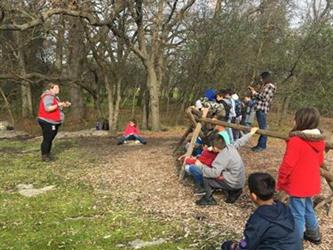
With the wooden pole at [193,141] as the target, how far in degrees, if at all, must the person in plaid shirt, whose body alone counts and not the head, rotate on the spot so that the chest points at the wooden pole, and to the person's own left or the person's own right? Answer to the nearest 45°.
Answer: approximately 45° to the person's own left

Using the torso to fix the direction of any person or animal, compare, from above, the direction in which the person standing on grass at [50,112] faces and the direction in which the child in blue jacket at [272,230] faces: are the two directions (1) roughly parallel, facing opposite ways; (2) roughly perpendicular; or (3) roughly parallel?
roughly perpendicular

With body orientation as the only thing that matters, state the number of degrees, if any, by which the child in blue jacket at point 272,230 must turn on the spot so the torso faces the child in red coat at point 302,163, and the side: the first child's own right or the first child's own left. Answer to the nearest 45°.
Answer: approximately 45° to the first child's own right

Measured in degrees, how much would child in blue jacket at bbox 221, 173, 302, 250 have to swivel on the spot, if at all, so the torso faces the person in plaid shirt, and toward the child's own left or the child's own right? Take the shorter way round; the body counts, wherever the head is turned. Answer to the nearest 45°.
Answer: approximately 45° to the child's own right

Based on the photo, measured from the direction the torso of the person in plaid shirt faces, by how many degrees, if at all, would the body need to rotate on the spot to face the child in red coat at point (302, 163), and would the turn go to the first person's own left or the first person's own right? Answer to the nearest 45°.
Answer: approximately 90° to the first person's own left

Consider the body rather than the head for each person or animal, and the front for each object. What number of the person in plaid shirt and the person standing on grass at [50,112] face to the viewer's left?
1

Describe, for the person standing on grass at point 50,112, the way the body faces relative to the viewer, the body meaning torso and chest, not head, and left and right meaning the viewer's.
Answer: facing to the right of the viewer

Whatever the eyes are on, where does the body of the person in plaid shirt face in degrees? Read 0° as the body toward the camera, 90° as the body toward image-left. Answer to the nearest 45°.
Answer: approximately 90°

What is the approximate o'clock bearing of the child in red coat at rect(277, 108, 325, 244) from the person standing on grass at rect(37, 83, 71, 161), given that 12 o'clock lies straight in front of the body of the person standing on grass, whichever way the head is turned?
The child in red coat is roughly at 2 o'clock from the person standing on grass.

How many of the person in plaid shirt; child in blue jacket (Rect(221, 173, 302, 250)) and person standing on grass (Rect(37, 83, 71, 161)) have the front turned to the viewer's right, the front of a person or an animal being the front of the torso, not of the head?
1
